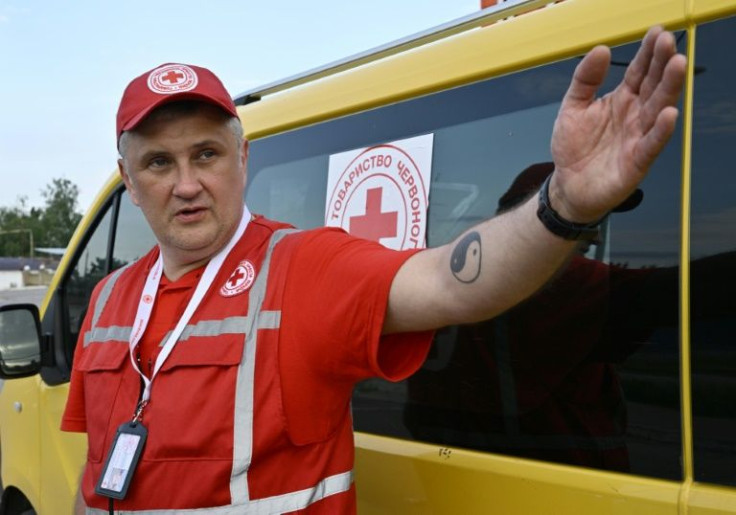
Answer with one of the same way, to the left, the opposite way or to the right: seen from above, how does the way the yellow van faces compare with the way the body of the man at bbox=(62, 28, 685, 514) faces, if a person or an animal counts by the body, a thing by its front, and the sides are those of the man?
to the right

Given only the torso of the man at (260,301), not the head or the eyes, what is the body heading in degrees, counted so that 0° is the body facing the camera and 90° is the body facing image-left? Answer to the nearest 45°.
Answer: approximately 45°

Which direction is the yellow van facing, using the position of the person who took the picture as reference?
facing away from the viewer and to the left of the viewer
